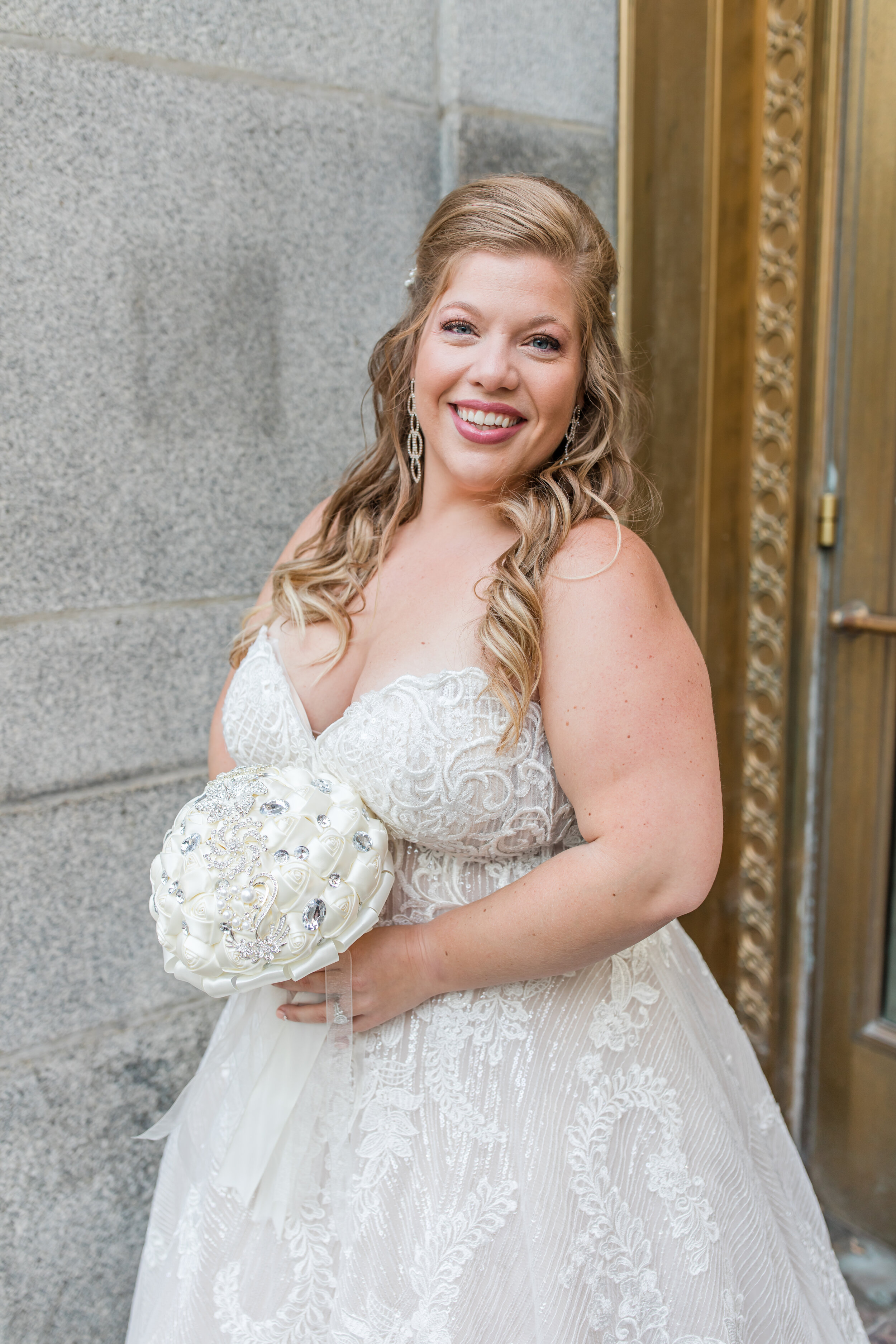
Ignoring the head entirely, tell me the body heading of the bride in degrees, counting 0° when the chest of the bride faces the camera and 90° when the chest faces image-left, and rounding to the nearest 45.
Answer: approximately 45°

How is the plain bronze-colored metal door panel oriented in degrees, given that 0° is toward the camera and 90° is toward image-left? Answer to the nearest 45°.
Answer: approximately 45°

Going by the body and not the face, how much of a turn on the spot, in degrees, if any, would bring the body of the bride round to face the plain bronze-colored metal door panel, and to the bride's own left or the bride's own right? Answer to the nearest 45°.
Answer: approximately 180°
